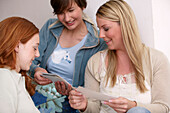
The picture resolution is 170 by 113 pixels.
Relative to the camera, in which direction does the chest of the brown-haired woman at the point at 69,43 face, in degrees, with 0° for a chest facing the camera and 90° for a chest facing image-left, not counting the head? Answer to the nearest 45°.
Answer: approximately 0°

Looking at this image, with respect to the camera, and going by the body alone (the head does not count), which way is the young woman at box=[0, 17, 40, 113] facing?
to the viewer's right

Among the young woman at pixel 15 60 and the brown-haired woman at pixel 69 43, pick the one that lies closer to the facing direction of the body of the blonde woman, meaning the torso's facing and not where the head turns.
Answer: the young woman

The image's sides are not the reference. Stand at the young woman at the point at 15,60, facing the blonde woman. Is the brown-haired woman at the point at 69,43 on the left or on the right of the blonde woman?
left

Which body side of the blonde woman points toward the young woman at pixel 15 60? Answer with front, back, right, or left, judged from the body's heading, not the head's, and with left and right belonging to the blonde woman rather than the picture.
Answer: right

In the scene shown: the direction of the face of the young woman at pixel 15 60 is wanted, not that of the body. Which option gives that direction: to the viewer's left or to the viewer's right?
to the viewer's right

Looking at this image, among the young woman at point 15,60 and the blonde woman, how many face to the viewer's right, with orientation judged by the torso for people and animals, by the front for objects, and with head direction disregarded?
1

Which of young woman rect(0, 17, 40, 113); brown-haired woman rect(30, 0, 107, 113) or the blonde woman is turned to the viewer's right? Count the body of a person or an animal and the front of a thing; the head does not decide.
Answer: the young woman

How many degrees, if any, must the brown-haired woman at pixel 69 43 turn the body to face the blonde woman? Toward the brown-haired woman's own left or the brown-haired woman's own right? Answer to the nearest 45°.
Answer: approximately 45° to the brown-haired woman's own left

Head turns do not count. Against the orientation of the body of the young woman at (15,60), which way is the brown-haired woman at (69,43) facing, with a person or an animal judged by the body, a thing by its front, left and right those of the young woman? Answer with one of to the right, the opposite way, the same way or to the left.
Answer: to the right

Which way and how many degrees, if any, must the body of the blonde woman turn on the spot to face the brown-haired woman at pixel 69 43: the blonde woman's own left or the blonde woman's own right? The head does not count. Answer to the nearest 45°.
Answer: approximately 90° to the blonde woman's own right

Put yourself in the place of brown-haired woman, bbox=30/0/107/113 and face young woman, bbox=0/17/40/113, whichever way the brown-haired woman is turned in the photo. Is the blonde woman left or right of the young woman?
left

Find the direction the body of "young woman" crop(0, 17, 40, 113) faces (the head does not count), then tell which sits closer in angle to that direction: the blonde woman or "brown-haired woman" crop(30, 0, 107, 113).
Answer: the blonde woman

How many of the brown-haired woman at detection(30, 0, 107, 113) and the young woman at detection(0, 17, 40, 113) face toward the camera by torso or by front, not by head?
1

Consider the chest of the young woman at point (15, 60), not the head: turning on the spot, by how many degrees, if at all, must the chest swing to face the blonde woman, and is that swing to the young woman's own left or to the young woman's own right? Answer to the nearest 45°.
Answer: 0° — they already face them
